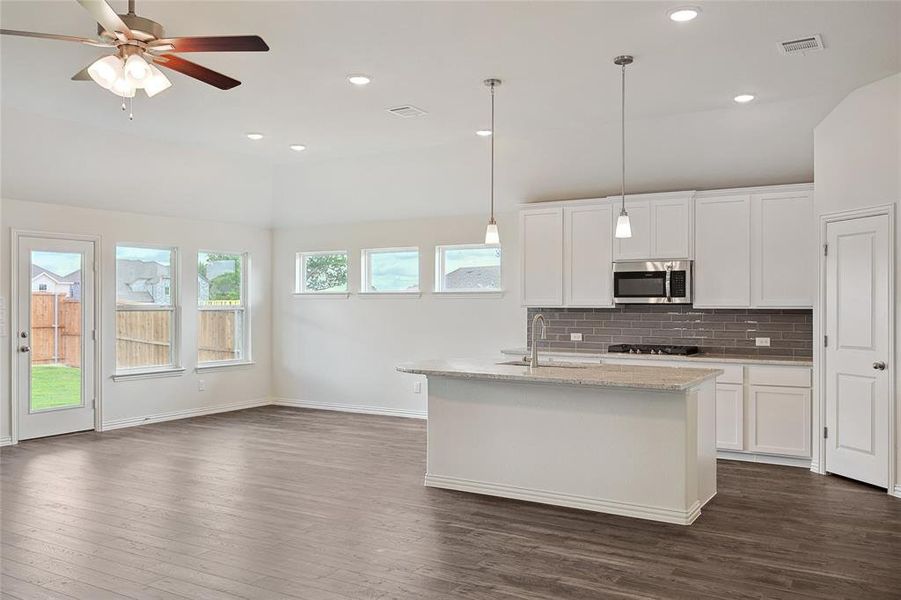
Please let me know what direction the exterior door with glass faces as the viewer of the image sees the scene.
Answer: facing the viewer and to the right of the viewer

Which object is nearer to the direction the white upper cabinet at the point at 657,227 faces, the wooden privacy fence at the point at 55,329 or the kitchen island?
the kitchen island

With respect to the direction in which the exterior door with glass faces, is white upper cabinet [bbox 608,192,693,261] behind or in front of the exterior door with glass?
in front

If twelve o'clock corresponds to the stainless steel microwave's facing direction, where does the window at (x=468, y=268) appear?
The window is roughly at 4 o'clock from the stainless steel microwave.

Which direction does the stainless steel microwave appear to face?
toward the camera

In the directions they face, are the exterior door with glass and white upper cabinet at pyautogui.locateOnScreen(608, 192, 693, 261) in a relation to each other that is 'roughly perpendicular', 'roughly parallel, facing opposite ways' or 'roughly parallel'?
roughly perpendicular

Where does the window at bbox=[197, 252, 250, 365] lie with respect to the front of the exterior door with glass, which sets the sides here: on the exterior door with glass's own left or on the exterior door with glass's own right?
on the exterior door with glass's own left

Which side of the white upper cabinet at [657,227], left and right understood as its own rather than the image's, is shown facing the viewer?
front

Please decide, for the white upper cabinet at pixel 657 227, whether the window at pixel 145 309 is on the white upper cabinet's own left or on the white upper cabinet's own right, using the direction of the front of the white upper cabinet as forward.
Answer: on the white upper cabinet's own right

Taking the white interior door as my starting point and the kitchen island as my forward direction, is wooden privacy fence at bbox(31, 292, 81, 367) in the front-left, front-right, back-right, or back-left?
front-right

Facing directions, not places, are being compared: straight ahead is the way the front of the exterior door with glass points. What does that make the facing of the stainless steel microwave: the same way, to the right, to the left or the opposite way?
to the right

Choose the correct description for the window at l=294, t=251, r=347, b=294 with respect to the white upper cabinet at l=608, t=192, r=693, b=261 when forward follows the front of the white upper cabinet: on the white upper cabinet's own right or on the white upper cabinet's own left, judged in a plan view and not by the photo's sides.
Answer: on the white upper cabinet's own right

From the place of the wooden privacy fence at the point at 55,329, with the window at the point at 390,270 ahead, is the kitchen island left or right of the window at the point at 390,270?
right

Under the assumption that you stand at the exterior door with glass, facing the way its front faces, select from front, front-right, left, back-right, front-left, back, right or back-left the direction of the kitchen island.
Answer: front

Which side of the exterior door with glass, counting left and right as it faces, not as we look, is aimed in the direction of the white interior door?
front
